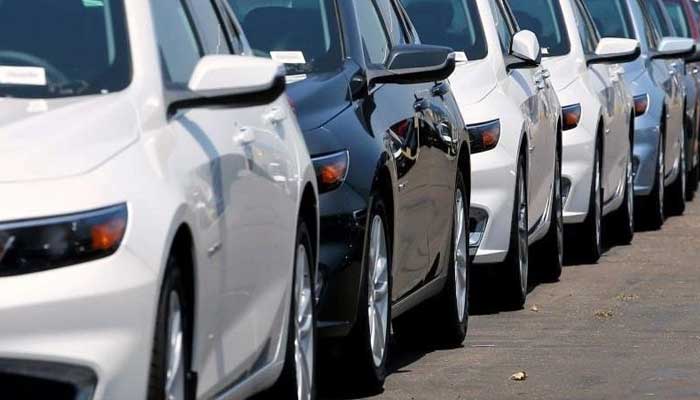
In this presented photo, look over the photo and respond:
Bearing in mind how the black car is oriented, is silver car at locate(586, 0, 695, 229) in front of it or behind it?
behind

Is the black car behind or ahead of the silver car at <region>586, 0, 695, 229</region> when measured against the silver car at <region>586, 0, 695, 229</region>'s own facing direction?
ahead

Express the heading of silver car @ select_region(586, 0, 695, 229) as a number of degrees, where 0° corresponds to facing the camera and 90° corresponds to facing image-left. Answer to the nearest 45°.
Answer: approximately 0°

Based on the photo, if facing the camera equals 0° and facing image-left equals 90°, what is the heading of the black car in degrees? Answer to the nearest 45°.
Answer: approximately 0°

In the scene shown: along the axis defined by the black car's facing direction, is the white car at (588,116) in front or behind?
behind

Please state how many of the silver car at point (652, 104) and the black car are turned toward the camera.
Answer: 2
